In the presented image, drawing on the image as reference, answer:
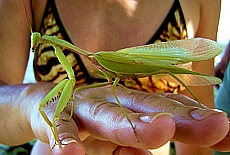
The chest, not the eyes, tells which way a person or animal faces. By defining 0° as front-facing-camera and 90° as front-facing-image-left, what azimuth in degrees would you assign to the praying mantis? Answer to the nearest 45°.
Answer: approximately 90°
